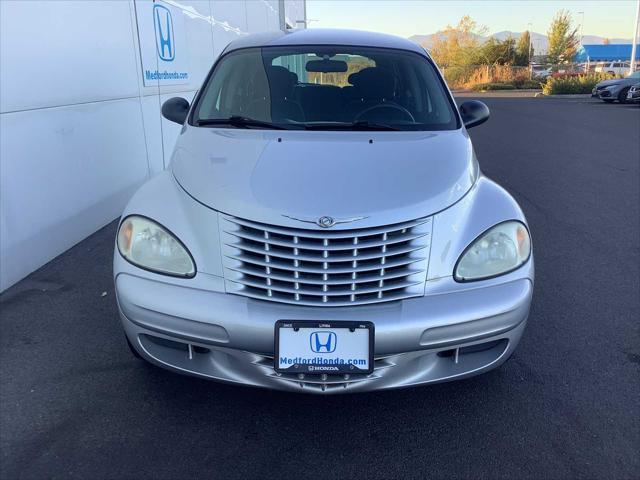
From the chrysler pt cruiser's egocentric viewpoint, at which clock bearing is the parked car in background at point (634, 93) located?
The parked car in background is roughly at 7 o'clock from the chrysler pt cruiser.

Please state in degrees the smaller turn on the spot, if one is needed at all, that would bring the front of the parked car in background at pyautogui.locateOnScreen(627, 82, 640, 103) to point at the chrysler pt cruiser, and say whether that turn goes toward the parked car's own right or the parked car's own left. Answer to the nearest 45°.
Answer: approximately 45° to the parked car's own left

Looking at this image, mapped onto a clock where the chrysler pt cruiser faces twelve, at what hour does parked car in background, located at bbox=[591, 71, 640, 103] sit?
The parked car in background is roughly at 7 o'clock from the chrysler pt cruiser.

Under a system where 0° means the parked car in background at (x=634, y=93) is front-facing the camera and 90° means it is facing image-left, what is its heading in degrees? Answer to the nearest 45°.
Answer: approximately 45°

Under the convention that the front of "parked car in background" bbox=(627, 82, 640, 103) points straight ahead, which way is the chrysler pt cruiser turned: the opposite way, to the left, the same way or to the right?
to the left

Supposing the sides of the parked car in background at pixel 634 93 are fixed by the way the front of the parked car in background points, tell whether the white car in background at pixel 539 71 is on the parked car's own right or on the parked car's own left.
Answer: on the parked car's own right

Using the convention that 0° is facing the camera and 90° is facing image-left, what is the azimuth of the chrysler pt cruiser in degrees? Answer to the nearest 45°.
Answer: approximately 0°
